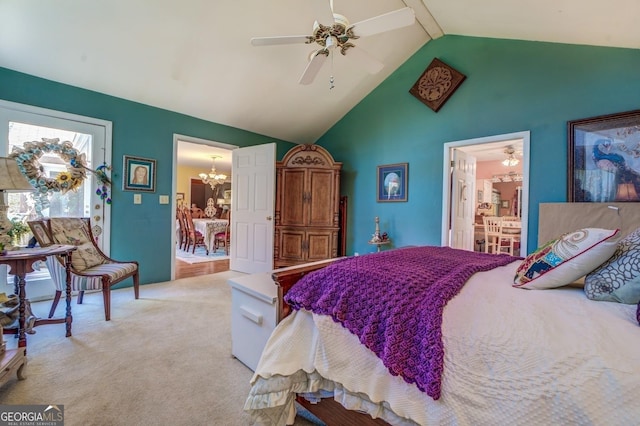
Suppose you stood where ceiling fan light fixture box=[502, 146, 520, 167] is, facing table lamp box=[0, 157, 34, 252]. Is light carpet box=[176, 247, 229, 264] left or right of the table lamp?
right

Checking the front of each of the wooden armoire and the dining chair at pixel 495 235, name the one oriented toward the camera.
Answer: the wooden armoire

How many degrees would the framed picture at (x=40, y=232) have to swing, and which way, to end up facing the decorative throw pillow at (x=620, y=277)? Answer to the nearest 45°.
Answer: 0° — it already faces it

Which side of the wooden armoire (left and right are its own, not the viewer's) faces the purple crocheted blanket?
front

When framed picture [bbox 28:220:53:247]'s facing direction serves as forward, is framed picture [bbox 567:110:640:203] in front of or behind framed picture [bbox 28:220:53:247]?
in front

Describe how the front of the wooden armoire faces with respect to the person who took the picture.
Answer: facing the viewer

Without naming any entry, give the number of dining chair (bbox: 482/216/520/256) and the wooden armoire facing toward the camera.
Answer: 1

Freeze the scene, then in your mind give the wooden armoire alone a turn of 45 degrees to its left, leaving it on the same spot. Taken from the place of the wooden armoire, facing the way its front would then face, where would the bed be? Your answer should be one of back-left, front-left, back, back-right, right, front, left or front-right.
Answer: front-right

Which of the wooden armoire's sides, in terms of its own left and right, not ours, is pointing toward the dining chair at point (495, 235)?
left

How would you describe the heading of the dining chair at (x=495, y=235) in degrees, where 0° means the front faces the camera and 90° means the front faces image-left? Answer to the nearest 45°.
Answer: approximately 225°

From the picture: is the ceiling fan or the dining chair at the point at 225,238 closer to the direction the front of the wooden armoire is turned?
the ceiling fan

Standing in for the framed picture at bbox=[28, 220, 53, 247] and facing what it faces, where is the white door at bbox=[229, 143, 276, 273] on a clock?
The white door is roughly at 10 o'clock from the framed picture.

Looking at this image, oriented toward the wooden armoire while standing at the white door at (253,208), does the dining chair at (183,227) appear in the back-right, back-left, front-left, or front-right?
back-left

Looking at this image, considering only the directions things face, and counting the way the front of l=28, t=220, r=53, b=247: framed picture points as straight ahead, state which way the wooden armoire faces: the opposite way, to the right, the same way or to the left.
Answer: to the right

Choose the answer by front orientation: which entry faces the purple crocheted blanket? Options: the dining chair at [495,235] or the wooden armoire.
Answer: the wooden armoire
